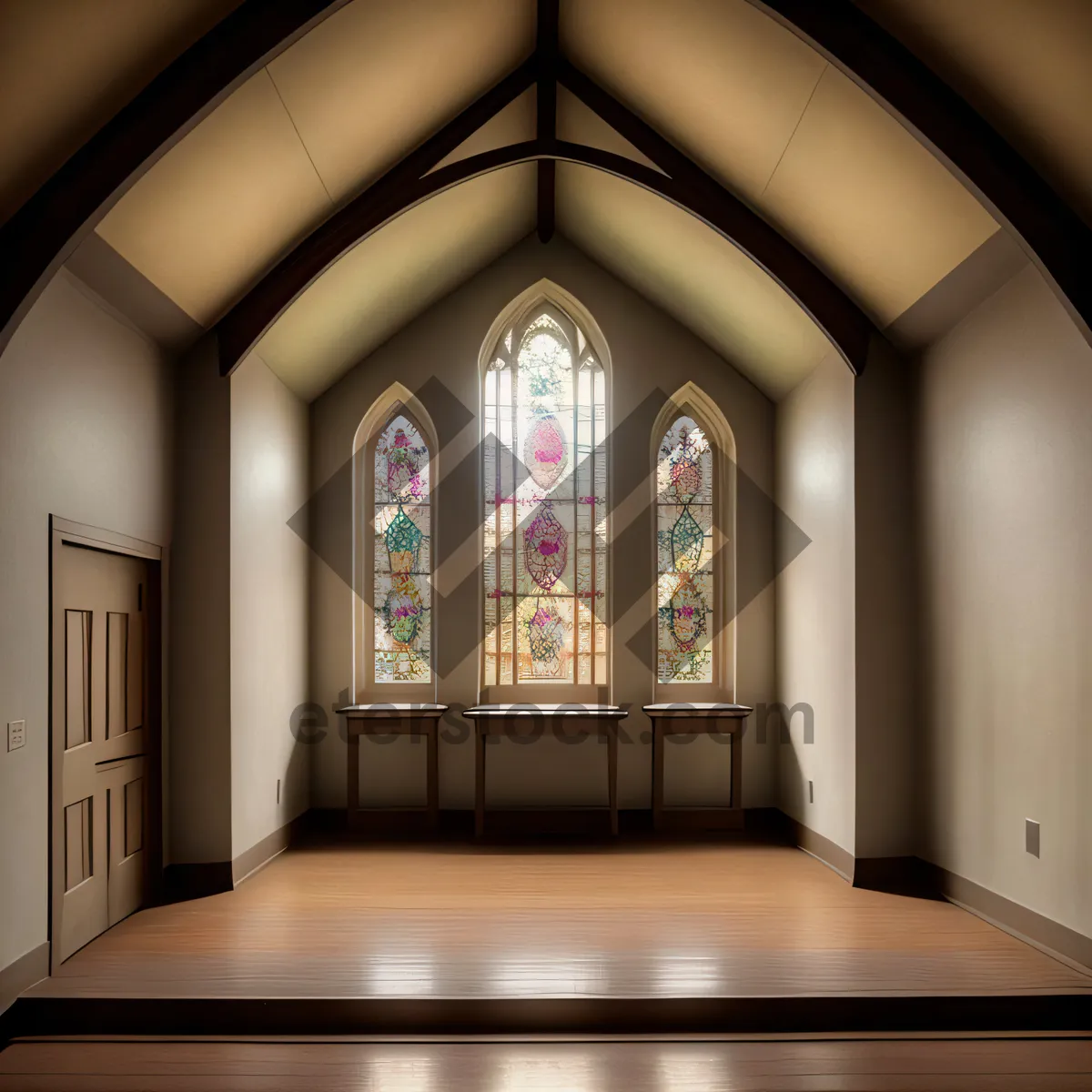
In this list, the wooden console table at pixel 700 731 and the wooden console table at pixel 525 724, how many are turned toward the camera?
2

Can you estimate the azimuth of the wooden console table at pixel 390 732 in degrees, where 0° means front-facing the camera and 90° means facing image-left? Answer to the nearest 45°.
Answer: approximately 0°
